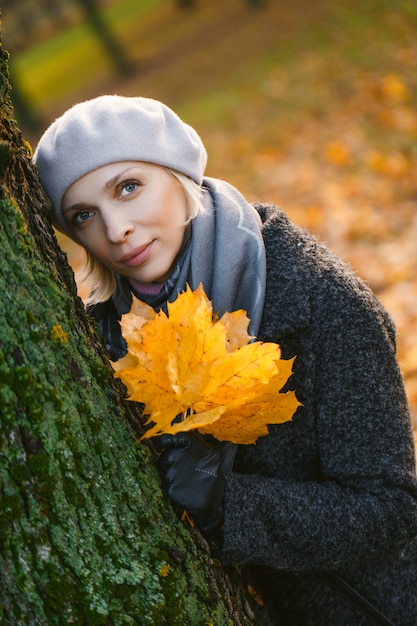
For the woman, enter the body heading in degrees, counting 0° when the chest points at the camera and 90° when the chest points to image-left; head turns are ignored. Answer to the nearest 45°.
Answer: approximately 45°
